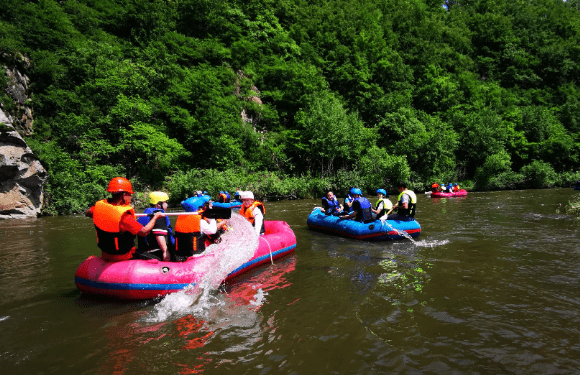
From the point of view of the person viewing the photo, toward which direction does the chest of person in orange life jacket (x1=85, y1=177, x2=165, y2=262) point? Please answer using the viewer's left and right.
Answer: facing away from the viewer and to the right of the viewer

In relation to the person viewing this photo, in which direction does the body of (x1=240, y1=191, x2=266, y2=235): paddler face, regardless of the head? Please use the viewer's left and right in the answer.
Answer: facing the viewer and to the left of the viewer

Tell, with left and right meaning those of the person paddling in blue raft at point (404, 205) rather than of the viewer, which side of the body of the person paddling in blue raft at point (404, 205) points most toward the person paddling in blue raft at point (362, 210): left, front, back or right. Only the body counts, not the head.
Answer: front

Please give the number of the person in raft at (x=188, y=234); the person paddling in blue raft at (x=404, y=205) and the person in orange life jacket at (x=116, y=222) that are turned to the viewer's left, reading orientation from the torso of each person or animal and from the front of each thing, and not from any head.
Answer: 1

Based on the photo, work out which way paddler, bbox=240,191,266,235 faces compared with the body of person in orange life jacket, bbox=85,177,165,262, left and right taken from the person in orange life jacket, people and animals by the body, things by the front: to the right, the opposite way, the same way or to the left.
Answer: the opposite way

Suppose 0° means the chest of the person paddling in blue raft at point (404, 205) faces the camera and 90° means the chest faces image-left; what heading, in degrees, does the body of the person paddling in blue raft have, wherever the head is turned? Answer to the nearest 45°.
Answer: approximately 90°

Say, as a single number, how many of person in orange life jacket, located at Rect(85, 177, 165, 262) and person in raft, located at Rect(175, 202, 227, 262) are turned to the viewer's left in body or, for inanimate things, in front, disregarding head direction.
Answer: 0

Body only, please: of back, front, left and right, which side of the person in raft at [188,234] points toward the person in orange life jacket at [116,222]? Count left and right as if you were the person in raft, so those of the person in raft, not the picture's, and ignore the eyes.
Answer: back

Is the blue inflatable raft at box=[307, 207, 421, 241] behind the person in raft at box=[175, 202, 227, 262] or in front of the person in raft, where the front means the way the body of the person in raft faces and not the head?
in front

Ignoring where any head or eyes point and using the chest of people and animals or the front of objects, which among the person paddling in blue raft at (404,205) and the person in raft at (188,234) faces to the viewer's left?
the person paddling in blue raft

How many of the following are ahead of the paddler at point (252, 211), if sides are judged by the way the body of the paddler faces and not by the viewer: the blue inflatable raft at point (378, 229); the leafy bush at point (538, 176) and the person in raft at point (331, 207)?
0
